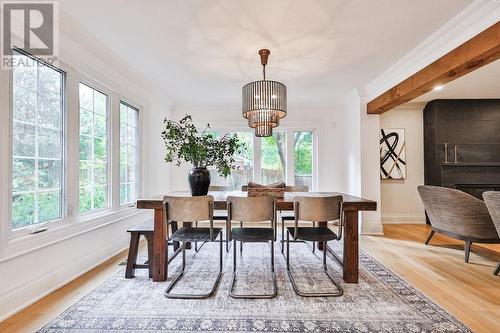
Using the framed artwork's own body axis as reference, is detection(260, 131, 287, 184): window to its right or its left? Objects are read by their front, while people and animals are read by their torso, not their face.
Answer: on its right

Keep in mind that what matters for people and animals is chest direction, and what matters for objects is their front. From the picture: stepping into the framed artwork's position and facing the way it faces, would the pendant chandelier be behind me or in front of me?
in front

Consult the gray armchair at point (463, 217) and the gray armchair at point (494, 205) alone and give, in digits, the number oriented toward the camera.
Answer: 0

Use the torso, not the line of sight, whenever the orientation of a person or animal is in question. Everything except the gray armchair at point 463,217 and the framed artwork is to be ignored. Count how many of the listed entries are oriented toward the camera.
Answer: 1

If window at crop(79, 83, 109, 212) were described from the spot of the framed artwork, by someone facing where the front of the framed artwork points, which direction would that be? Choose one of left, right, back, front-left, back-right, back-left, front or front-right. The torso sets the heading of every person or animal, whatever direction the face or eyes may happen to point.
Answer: front-right

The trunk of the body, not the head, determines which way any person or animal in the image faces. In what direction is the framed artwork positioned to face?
toward the camera
